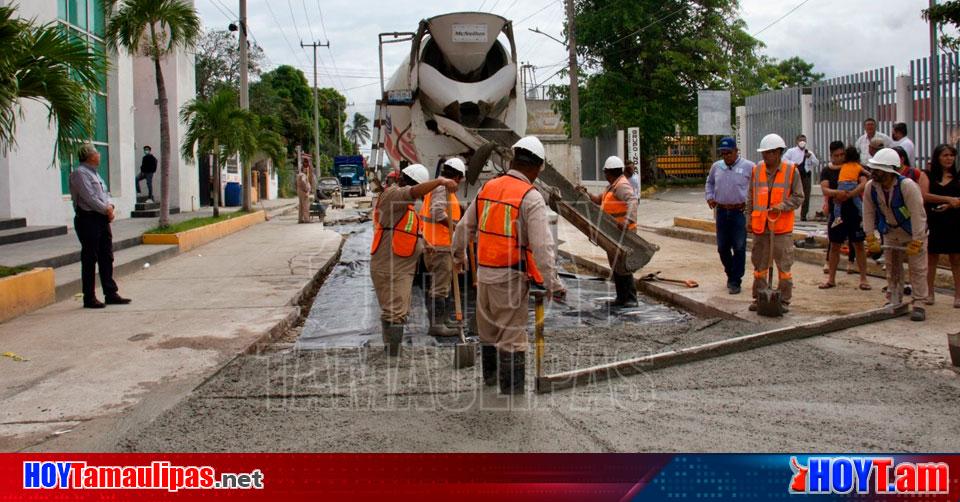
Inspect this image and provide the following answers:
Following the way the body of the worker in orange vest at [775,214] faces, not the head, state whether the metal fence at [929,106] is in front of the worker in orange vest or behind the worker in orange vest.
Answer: behind

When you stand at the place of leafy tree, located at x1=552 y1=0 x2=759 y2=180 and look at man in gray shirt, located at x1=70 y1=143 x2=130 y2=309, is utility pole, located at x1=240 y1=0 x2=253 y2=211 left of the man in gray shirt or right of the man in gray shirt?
right

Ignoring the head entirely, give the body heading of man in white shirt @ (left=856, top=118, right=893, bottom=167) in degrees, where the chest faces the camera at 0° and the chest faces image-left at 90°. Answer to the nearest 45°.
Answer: approximately 0°

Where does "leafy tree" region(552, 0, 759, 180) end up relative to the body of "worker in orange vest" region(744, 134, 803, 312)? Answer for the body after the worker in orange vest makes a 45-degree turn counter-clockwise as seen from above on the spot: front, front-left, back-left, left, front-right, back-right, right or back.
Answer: back-left
